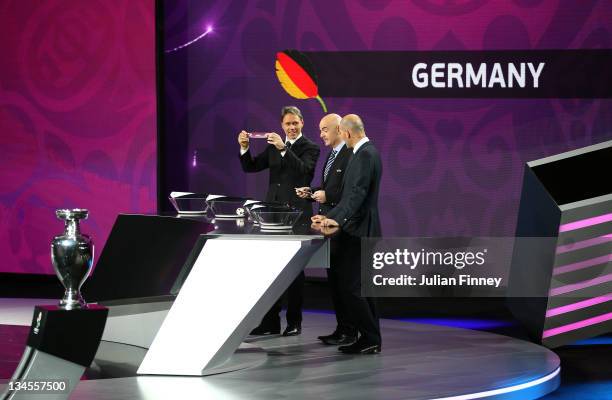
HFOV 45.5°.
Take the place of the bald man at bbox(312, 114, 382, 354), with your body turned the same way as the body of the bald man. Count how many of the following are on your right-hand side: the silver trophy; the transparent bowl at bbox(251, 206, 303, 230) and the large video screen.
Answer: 1

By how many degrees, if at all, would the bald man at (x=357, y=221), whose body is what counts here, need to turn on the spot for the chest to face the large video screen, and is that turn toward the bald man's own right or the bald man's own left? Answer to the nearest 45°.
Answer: approximately 90° to the bald man's own right

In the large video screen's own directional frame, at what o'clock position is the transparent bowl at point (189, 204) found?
The transparent bowl is roughly at 1 o'clock from the large video screen.

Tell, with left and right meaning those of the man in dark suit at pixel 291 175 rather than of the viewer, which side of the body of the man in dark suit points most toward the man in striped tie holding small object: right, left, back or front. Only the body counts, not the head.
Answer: left

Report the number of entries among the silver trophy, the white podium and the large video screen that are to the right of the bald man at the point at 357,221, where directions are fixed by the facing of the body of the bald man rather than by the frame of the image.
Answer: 1

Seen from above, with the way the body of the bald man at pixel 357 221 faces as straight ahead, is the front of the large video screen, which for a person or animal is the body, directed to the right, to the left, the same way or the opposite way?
to the left

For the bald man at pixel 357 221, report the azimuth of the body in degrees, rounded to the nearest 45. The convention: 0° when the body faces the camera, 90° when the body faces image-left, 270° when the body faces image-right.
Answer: approximately 90°

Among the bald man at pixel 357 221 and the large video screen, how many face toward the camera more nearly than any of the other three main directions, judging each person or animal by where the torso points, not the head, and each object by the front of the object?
1

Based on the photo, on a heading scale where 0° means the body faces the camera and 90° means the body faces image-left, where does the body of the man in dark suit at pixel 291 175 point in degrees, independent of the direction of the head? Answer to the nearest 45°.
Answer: approximately 45°

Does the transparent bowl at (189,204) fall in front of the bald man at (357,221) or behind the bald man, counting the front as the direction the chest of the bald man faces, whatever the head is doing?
in front

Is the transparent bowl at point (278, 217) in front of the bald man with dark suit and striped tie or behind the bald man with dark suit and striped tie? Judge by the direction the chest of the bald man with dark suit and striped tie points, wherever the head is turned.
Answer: in front

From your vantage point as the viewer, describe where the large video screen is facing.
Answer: facing the viewer
